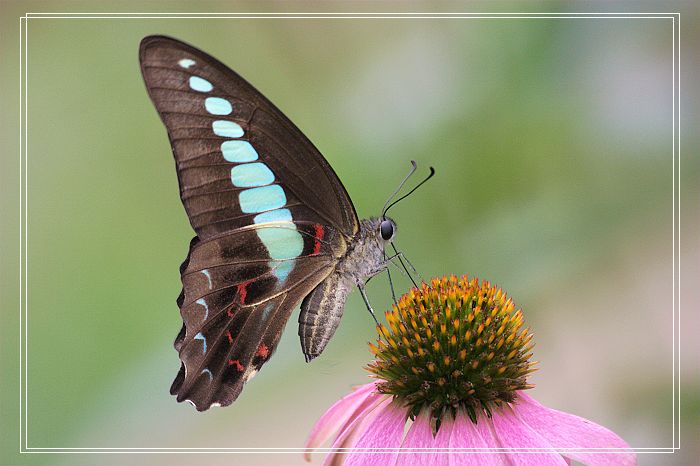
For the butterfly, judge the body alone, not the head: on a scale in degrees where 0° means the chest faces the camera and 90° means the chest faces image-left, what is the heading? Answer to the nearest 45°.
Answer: approximately 270°
